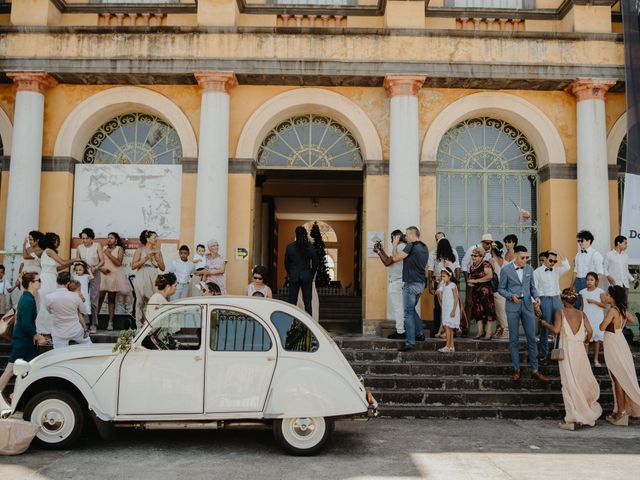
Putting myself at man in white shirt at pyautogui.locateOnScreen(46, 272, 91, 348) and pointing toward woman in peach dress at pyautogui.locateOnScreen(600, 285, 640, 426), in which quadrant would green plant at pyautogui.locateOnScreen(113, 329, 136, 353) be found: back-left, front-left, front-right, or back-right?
front-right

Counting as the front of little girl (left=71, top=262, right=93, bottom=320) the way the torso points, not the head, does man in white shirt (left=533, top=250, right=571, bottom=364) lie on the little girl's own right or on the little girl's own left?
on the little girl's own left

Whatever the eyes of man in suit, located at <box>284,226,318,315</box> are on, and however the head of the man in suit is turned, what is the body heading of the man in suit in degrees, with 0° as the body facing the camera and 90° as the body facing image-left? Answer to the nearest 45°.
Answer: approximately 180°

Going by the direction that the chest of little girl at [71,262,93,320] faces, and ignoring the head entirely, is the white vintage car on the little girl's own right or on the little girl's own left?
on the little girl's own left

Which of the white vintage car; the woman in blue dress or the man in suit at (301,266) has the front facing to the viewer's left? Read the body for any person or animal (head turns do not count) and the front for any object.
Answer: the white vintage car

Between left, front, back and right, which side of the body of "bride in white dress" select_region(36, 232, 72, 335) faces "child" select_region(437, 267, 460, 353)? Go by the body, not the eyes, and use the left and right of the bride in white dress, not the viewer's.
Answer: front

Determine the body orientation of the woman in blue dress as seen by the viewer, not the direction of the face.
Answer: to the viewer's right

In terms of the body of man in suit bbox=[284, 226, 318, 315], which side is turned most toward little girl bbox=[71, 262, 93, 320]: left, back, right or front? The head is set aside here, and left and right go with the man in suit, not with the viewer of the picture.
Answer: left

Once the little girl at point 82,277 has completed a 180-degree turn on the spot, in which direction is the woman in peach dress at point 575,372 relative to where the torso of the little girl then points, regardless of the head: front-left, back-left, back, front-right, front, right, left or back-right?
right

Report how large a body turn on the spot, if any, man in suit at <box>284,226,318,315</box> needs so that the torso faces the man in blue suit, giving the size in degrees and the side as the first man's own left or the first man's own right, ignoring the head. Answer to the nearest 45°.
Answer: approximately 90° to the first man's own right

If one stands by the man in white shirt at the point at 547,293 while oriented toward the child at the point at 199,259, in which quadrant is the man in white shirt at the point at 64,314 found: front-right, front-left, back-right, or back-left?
front-left

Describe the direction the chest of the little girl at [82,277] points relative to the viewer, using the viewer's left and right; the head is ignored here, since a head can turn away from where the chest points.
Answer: facing the viewer and to the left of the viewer

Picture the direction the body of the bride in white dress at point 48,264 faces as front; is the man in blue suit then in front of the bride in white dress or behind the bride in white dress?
in front

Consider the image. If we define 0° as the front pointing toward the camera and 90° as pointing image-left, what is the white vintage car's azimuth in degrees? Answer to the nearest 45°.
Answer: approximately 90°

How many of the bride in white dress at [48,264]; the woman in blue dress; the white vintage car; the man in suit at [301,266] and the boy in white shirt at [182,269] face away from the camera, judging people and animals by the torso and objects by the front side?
1

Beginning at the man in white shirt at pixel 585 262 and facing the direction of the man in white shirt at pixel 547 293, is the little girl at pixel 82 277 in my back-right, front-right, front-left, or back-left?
front-right
